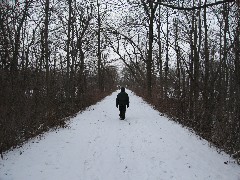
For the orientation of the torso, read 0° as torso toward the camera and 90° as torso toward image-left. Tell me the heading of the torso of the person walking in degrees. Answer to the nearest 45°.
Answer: approximately 180°
